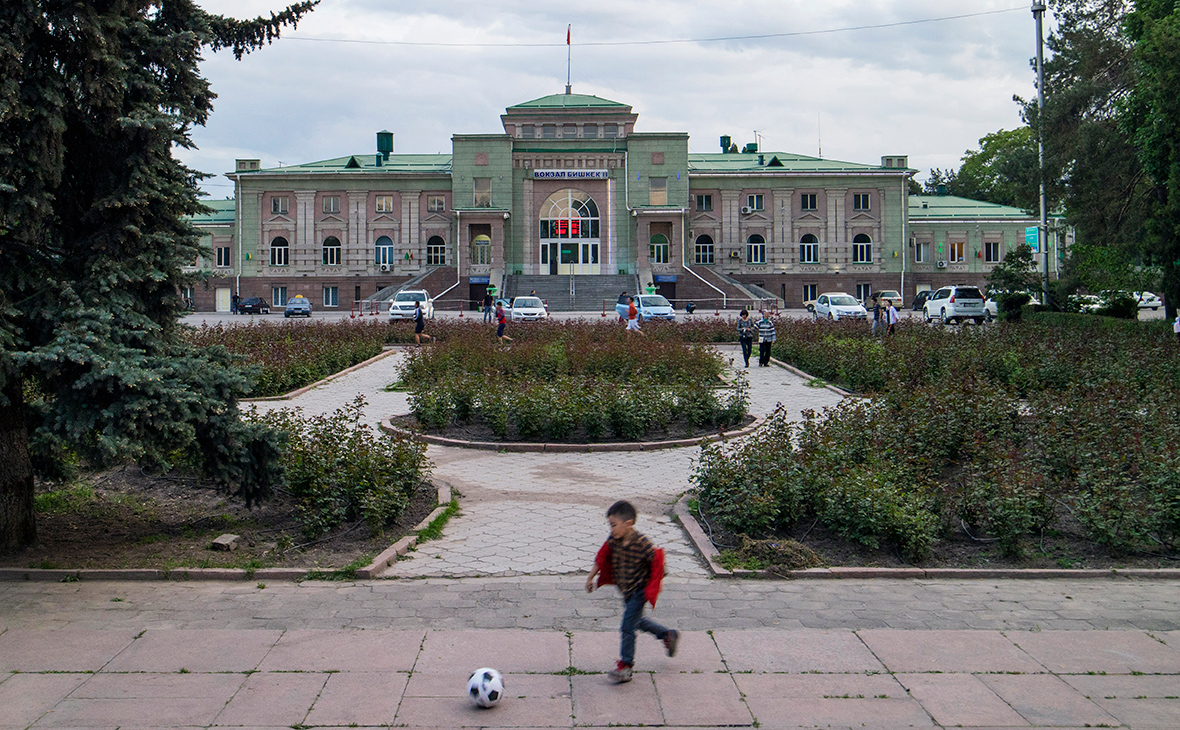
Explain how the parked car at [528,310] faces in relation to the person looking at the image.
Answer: facing the viewer

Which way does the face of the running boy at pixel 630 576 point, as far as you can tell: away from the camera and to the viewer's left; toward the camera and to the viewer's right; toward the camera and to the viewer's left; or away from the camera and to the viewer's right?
toward the camera and to the viewer's left

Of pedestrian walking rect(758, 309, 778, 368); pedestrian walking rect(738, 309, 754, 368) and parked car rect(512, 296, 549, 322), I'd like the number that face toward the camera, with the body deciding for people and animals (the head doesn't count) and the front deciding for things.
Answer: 3

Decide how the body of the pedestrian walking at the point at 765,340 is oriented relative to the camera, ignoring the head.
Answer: toward the camera

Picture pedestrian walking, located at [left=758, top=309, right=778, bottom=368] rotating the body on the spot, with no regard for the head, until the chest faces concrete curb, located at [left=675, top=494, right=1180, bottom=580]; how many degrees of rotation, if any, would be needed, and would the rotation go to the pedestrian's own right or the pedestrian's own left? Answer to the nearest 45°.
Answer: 0° — they already face it

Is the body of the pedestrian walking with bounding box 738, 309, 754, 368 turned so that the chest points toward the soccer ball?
yes

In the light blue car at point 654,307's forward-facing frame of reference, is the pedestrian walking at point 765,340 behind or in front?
in front

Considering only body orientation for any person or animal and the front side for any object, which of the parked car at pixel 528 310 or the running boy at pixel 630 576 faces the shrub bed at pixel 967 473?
the parked car

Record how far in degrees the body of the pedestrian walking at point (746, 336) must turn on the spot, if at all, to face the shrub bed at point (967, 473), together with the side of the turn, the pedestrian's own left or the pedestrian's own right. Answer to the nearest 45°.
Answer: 0° — they already face it

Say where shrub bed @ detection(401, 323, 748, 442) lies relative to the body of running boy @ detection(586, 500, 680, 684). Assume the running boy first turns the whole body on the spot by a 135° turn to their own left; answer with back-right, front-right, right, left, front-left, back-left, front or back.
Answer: left

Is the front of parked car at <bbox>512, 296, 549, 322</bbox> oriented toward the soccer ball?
yes

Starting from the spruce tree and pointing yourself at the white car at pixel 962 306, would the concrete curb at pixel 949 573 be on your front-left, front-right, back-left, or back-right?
front-right

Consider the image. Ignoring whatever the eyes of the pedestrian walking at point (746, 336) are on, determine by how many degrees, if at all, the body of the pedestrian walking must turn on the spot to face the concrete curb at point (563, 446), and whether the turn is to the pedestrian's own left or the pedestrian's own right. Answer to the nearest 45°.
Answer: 0° — they already face it

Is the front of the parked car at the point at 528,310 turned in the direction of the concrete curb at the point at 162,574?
yes
